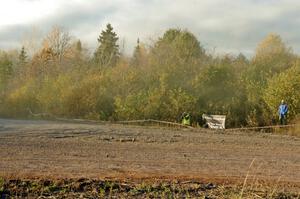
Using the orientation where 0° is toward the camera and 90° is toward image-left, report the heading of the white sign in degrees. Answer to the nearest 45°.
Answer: approximately 0°

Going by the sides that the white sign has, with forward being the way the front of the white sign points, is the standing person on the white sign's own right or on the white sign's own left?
on the white sign's own left
